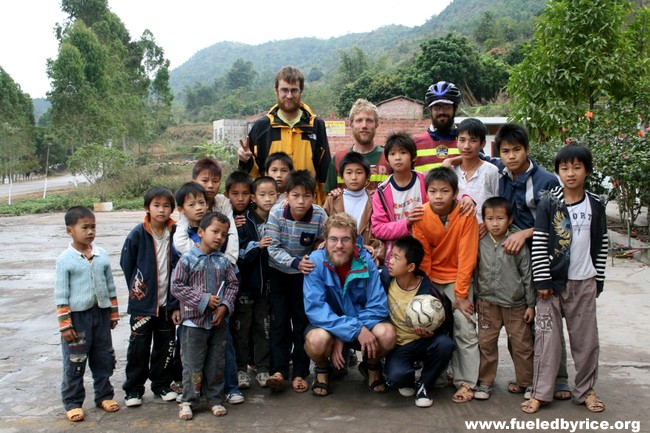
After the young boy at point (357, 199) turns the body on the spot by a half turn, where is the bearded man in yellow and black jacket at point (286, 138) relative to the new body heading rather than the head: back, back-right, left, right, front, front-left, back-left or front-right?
front-left

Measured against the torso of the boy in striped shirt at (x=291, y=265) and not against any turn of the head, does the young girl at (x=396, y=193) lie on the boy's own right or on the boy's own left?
on the boy's own left

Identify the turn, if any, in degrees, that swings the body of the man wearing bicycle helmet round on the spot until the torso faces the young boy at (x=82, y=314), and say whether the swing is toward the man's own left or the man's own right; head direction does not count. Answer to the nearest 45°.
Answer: approximately 45° to the man's own right

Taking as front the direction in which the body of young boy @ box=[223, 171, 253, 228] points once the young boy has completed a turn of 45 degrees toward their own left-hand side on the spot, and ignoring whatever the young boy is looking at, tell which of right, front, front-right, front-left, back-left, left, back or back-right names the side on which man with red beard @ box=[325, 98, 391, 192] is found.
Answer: front-left
